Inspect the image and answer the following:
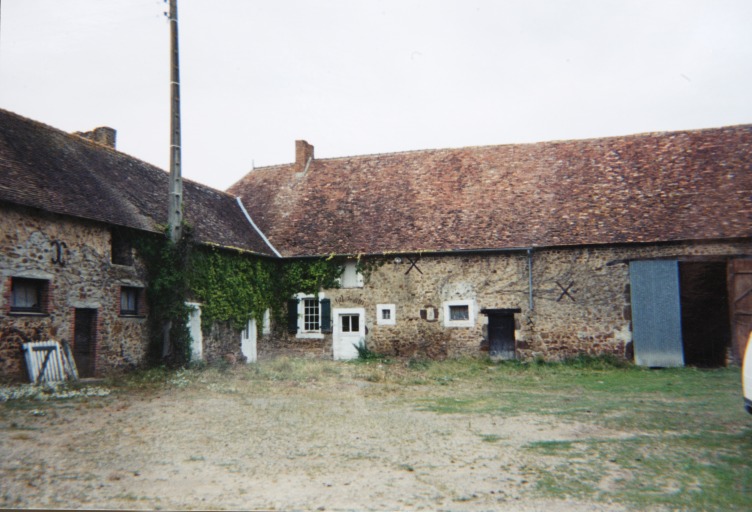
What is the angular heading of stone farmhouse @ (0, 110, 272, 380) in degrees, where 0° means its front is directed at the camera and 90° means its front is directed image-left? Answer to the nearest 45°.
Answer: approximately 315°

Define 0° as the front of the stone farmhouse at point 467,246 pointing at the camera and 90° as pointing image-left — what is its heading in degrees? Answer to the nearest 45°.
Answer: approximately 0°
